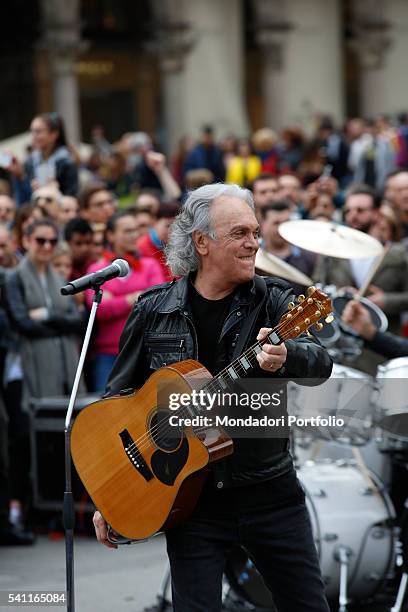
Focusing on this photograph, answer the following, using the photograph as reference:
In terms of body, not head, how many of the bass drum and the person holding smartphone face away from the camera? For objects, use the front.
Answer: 0

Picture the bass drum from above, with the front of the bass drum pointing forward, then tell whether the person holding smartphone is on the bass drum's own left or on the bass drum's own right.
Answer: on the bass drum's own right

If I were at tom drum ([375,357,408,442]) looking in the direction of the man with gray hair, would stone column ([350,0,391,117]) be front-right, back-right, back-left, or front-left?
back-right

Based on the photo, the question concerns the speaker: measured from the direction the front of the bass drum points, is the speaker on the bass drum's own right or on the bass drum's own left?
on the bass drum's own right

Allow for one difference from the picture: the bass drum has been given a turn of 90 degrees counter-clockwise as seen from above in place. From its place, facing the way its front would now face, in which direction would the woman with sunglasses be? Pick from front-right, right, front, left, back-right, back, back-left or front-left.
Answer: back

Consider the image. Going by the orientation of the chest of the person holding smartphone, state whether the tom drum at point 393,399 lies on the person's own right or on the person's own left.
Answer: on the person's own left

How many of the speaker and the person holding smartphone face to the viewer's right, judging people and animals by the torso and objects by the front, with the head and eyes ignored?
0

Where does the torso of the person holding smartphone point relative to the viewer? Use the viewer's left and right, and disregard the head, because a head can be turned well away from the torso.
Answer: facing the viewer and to the left of the viewer

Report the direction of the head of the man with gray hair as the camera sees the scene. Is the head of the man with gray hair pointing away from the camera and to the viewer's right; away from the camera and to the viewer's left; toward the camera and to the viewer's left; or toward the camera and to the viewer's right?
toward the camera and to the viewer's right

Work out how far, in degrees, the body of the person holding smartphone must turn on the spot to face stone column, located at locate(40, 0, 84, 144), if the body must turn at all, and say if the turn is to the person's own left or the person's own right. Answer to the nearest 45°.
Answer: approximately 135° to the person's own right

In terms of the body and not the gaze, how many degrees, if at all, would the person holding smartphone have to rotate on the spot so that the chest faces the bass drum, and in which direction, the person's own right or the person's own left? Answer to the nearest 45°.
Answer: approximately 45° to the person's own left

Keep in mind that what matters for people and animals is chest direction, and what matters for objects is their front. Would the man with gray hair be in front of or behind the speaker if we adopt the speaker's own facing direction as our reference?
in front
